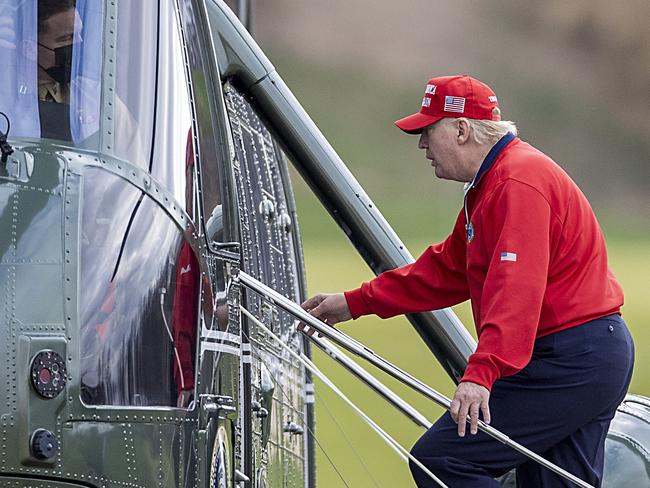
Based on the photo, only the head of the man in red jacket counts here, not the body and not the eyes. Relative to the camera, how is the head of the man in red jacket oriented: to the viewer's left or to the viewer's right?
to the viewer's left

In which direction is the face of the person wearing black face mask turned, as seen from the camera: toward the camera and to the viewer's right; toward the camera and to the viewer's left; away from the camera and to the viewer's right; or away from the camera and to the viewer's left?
toward the camera and to the viewer's right

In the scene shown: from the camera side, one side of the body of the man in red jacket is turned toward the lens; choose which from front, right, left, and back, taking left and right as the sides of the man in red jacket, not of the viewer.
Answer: left
